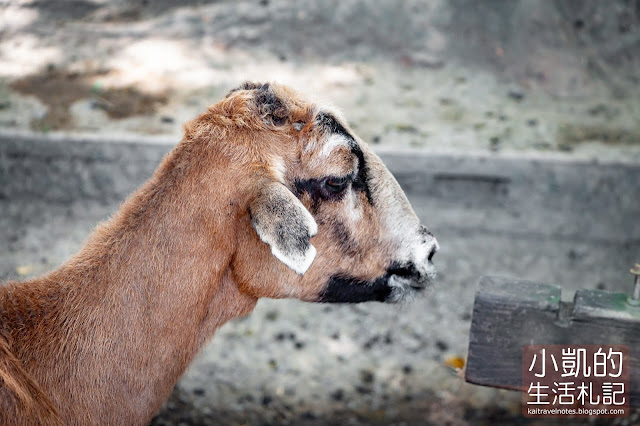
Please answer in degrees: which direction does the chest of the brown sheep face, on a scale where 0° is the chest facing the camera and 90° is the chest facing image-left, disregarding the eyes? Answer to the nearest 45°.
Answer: approximately 270°

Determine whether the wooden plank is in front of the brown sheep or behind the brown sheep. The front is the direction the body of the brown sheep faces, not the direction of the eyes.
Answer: in front

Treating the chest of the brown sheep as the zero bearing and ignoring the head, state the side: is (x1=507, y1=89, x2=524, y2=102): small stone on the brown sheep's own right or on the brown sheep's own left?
on the brown sheep's own left

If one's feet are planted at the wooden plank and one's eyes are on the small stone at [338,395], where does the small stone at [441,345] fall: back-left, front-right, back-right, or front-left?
front-right
